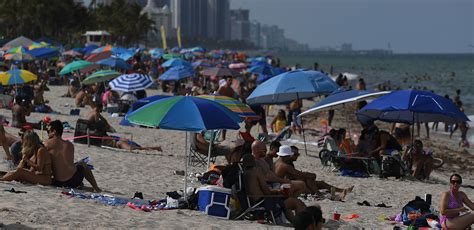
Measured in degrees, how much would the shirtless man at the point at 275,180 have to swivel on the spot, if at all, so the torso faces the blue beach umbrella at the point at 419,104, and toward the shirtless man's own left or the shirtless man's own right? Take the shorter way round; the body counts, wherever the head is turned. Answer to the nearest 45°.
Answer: approximately 45° to the shirtless man's own left

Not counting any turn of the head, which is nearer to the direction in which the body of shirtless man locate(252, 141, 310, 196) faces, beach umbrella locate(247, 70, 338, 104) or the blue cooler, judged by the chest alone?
the beach umbrella

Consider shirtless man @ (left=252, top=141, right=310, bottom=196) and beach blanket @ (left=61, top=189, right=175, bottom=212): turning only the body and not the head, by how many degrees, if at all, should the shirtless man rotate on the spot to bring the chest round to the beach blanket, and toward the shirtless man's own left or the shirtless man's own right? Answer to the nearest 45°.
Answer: approximately 180°

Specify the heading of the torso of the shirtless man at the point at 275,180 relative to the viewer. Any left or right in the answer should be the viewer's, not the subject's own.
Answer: facing to the right of the viewer

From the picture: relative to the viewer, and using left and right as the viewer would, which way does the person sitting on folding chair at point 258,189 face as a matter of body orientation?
facing to the right of the viewer

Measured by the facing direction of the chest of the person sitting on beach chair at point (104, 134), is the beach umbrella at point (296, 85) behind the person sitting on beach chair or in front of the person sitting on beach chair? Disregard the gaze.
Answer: in front

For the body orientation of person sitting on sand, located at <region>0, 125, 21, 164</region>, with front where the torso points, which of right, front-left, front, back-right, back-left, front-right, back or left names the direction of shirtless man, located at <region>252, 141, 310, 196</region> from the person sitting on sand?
front-right

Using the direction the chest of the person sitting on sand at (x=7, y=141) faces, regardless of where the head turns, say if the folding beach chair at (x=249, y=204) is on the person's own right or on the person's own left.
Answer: on the person's own right

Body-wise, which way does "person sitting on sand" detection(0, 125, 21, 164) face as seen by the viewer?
to the viewer's right

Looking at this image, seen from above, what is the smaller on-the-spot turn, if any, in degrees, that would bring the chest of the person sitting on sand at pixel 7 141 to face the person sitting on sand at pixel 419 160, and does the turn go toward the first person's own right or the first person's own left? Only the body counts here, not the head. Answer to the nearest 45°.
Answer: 0° — they already face them

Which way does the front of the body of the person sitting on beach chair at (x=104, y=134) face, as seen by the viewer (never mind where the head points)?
to the viewer's right
